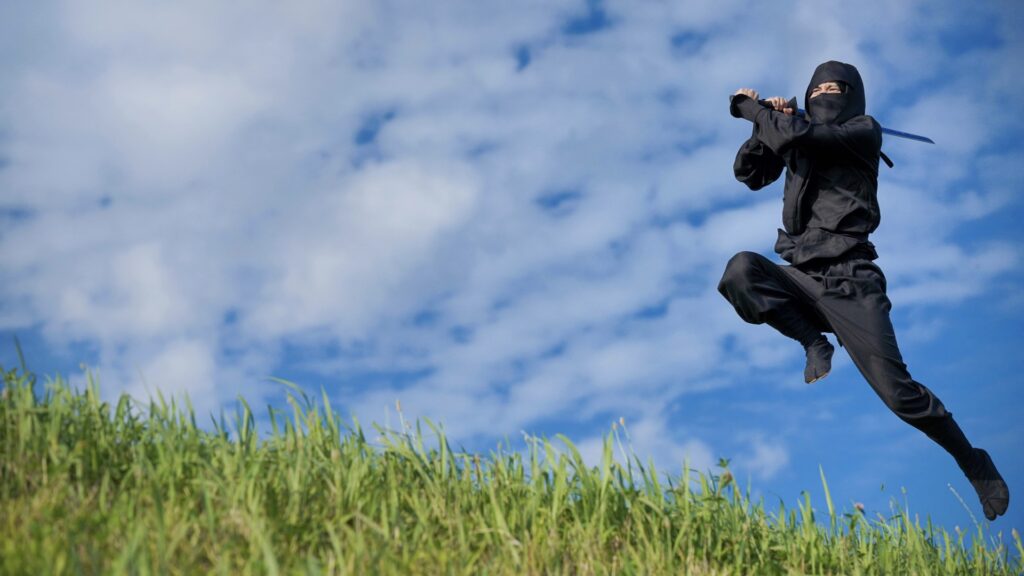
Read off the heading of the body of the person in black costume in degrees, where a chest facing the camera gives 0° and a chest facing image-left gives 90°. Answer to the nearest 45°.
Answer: approximately 45°
